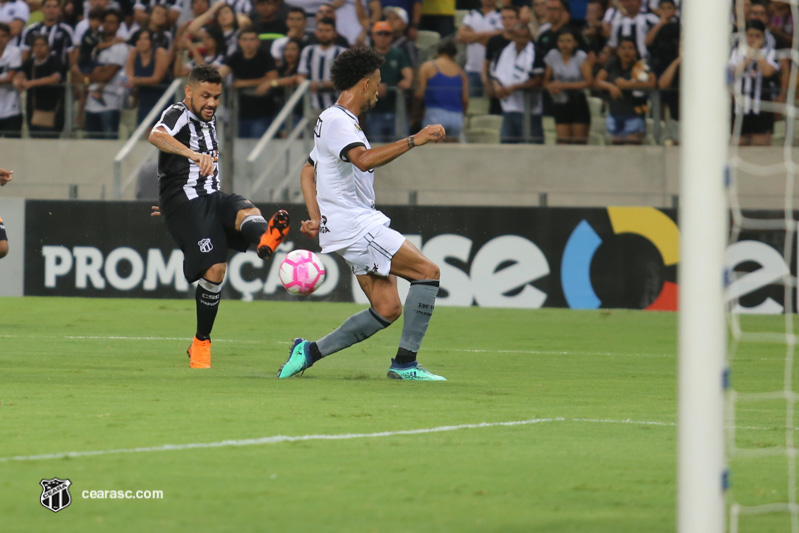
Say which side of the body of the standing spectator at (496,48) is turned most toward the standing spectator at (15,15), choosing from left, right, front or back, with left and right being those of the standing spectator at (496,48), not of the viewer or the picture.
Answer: right

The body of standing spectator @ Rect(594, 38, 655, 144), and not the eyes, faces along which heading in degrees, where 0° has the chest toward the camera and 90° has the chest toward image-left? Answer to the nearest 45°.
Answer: approximately 0°

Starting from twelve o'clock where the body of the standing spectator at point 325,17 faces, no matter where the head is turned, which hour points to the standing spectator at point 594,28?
the standing spectator at point 594,28 is roughly at 9 o'clock from the standing spectator at point 325,17.

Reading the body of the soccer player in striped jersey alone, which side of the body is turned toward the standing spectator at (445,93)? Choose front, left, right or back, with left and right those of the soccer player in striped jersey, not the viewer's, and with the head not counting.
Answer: left

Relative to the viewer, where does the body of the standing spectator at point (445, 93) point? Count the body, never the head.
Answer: away from the camera

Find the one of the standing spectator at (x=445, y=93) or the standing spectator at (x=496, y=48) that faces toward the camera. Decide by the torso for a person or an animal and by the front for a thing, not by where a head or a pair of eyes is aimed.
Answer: the standing spectator at (x=496, y=48)

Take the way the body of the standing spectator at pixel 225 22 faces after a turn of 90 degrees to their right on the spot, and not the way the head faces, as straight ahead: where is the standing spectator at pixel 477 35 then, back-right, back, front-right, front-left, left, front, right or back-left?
back

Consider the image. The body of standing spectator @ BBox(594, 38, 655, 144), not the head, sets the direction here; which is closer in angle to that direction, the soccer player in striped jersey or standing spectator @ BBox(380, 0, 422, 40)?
the soccer player in striped jersey

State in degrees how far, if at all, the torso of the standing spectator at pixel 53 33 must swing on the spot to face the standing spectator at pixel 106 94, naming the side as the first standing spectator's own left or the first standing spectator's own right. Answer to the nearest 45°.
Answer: approximately 45° to the first standing spectator's own left

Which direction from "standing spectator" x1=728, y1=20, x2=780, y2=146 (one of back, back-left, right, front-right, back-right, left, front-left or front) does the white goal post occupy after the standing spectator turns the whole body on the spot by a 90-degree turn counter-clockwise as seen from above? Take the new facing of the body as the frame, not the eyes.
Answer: right

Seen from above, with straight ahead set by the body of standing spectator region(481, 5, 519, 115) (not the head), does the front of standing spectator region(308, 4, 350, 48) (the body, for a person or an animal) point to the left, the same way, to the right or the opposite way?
the same way

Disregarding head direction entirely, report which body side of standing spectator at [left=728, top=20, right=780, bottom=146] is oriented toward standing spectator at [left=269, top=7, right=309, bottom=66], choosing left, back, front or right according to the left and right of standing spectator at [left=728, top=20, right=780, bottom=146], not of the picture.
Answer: right

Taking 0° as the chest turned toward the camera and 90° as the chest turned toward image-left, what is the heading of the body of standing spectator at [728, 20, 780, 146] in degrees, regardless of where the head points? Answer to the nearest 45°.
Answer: approximately 0°

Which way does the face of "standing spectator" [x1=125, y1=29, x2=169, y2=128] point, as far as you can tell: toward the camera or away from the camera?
toward the camera

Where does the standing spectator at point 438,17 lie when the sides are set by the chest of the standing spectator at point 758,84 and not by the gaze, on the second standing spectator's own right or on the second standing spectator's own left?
on the second standing spectator's own right

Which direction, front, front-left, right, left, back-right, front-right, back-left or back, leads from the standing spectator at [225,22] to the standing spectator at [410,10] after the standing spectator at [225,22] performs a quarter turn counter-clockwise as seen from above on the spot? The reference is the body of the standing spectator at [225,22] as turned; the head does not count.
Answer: front

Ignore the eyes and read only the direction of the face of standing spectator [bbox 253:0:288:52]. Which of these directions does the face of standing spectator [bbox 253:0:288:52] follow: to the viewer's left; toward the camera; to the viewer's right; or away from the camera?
toward the camera

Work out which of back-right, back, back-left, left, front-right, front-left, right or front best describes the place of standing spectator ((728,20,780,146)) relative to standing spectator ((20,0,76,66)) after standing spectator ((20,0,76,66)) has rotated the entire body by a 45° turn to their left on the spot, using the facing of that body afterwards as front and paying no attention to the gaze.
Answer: front

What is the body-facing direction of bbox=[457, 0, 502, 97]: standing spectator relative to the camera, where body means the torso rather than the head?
toward the camera
